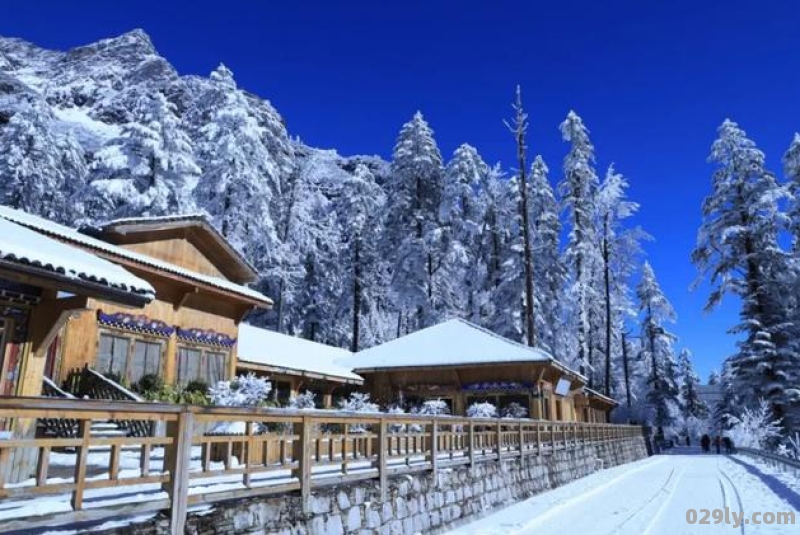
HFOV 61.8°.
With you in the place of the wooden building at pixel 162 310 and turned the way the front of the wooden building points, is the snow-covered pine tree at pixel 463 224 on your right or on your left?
on your left

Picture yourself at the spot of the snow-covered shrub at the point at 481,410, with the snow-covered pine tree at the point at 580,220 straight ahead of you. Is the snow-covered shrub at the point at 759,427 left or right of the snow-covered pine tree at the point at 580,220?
right

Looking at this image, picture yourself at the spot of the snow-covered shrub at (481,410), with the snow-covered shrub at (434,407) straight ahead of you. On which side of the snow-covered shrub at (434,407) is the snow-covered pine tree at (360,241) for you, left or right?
right

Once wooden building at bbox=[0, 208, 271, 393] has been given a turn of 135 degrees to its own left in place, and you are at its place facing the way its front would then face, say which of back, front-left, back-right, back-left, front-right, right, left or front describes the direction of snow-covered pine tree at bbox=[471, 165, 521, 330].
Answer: front-right

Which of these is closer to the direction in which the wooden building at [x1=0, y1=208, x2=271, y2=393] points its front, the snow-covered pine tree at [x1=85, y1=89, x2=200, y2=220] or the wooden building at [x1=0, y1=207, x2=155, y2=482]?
the wooden building

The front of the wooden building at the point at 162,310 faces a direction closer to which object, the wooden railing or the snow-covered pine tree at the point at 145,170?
the wooden railing

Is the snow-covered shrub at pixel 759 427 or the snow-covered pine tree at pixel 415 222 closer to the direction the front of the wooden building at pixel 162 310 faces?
the snow-covered shrub

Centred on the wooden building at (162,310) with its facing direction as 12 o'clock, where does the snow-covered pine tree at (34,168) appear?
The snow-covered pine tree is roughly at 7 o'clock from the wooden building.

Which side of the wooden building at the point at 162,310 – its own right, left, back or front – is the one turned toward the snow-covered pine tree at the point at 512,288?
left

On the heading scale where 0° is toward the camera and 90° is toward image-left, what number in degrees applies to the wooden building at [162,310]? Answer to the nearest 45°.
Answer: approximately 315°

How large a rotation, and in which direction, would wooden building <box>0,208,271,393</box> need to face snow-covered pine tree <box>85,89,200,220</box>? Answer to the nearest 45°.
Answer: approximately 135° to its left
